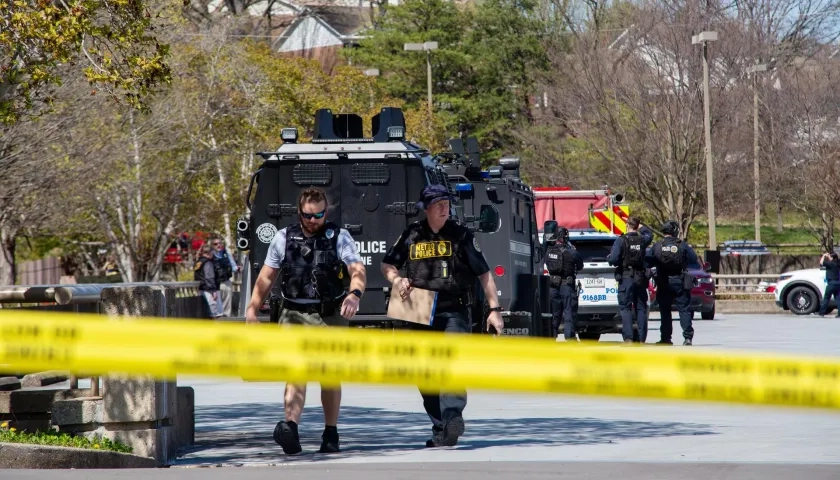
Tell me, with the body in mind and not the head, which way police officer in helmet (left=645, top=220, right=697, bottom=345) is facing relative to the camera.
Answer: away from the camera

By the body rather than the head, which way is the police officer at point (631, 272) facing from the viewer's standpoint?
away from the camera

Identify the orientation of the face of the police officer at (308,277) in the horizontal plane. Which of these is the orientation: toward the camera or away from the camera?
toward the camera

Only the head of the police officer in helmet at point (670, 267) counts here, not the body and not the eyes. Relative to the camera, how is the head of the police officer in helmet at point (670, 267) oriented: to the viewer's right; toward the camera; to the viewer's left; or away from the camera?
away from the camera

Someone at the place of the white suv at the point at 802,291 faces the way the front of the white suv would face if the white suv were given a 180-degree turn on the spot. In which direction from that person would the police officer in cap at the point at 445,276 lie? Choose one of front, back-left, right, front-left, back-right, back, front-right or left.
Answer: right

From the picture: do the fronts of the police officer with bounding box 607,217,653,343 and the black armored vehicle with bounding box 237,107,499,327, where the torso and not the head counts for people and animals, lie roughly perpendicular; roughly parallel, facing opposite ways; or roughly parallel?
roughly parallel

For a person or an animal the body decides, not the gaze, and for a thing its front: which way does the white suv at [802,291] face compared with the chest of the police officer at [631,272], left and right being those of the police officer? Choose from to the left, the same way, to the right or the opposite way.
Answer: to the left

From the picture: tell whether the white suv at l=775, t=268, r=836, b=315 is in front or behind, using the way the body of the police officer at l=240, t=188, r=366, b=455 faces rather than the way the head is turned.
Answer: behind

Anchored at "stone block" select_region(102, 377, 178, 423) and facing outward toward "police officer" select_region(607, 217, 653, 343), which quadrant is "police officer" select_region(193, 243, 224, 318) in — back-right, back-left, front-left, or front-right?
front-left

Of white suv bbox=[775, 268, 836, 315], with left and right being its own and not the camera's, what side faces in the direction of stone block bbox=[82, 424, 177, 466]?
left

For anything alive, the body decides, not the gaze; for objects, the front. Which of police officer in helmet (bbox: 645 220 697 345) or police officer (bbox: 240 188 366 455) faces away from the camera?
the police officer in helmet

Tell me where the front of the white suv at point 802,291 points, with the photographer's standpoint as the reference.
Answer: facing to the left of the viewer

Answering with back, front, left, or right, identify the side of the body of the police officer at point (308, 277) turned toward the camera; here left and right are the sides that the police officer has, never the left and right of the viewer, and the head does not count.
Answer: front
